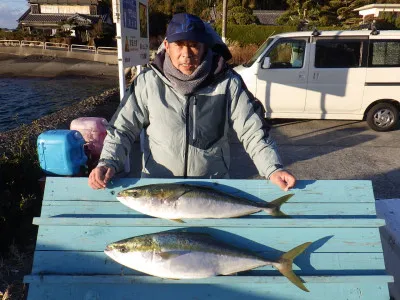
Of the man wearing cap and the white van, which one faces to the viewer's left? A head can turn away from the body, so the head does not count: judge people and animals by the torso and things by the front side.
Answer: the white van

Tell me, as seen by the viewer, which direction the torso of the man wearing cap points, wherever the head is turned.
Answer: toward the camera

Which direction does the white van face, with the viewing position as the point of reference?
facing to the left of the viewer

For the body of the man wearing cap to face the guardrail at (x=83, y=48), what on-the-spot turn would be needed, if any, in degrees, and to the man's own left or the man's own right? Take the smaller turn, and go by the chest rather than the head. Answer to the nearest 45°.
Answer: approximately 180°

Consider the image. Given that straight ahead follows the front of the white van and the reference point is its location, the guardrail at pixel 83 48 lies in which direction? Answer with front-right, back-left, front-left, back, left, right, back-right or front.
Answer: front-right

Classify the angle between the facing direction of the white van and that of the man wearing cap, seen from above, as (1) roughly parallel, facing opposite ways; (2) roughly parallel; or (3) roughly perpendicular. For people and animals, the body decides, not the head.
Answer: roughly perpendicular

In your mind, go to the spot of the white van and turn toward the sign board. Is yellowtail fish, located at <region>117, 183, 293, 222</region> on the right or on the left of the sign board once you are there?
left

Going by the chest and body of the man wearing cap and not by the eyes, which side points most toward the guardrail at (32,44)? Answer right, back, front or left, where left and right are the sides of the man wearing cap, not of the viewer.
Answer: back

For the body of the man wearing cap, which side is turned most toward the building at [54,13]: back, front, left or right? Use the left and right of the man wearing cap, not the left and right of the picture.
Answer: back

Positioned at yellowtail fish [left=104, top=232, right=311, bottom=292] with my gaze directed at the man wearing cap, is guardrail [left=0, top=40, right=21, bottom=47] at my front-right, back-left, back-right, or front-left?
front-left

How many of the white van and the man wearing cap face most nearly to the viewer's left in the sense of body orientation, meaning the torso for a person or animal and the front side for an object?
1
